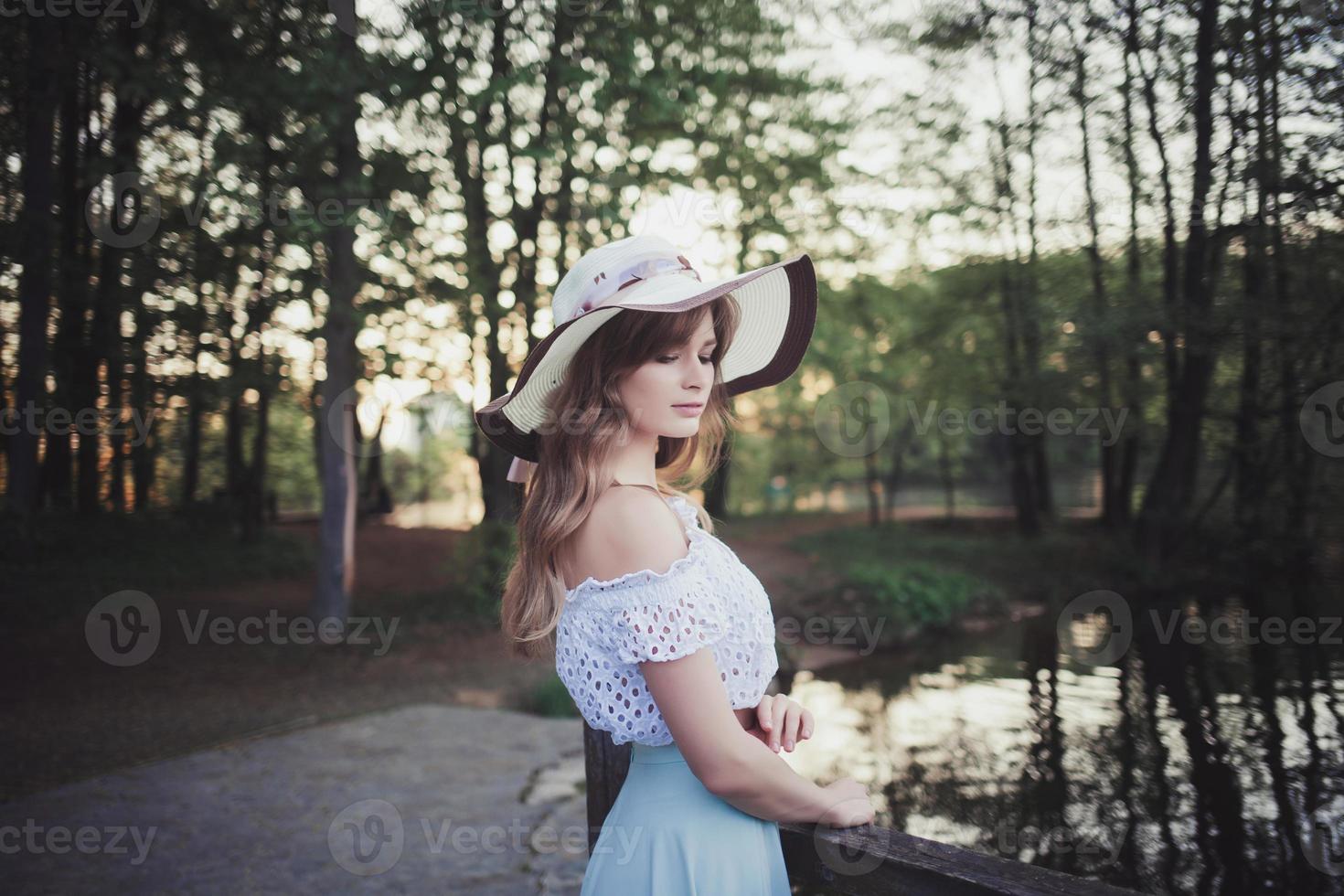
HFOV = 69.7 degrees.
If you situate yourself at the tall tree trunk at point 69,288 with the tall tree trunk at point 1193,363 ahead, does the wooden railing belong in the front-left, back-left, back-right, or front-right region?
front-right

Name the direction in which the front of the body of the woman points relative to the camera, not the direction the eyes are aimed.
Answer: to the viewer's right

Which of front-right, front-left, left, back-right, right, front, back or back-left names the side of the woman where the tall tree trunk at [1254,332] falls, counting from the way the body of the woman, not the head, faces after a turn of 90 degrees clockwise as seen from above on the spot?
back-left

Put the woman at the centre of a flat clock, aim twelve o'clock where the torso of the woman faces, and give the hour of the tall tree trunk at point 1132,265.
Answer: The tall tree trunk is roughly at 10 o'clock from the woman.

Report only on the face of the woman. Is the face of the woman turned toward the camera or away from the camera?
toward the camera

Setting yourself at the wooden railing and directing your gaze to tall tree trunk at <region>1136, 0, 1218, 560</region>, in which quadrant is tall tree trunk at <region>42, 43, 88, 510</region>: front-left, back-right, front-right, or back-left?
front-left

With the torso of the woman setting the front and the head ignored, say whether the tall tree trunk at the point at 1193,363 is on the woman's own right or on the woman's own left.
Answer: on the woman's own left

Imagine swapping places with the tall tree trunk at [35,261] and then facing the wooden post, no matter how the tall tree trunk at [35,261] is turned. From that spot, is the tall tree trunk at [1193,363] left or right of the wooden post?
left

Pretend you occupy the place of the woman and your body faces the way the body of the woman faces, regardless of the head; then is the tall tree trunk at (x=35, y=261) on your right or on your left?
on your left

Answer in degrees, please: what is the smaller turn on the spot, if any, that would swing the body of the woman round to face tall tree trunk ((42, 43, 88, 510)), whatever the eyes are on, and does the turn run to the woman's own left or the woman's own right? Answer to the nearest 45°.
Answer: approximately 135° to the woman's own left
